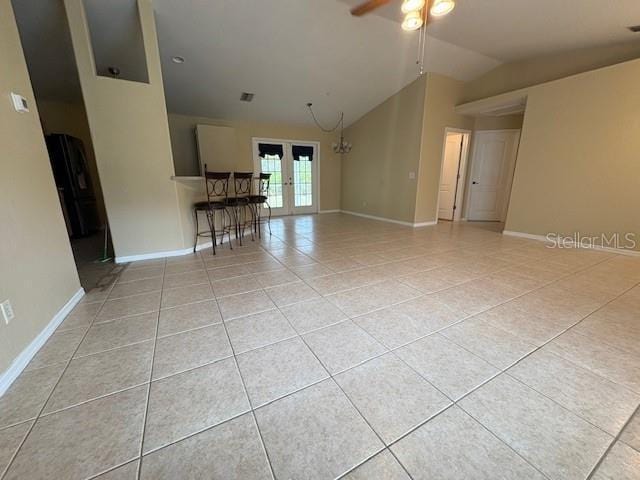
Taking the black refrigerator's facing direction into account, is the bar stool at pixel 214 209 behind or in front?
in front

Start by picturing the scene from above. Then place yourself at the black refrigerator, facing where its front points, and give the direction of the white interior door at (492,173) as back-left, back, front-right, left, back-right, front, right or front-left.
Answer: front

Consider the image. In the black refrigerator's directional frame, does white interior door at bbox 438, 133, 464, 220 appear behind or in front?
in front

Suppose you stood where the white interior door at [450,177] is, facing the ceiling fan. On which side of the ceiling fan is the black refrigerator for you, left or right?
right

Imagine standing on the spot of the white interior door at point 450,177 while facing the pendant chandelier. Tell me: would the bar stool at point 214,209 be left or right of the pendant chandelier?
left

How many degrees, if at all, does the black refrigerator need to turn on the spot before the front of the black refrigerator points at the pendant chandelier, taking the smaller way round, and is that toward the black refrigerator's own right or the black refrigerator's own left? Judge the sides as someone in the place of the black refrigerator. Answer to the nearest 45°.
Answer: approximately 45° to the black refrigerator's own left

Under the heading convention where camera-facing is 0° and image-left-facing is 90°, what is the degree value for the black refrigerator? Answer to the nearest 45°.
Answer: approximately 315°

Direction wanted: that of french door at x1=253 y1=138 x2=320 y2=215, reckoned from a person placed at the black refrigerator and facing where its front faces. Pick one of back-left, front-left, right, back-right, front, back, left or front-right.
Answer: front-left

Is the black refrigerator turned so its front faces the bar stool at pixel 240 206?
yes
